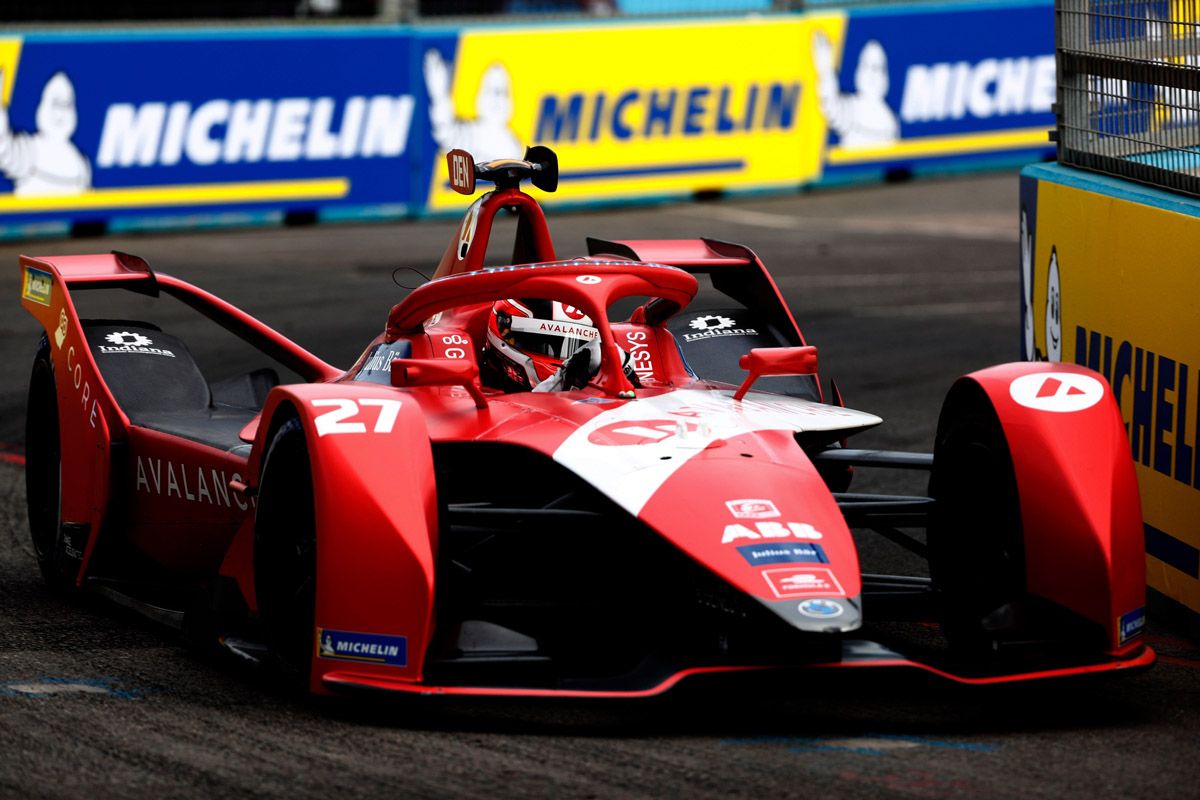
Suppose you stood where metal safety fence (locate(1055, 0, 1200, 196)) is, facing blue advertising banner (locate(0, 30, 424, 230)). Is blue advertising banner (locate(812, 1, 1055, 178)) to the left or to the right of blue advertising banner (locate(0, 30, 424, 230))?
right

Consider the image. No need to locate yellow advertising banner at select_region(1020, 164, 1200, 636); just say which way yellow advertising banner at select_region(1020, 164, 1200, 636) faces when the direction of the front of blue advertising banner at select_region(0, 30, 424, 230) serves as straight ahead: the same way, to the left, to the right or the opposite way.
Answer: to the right

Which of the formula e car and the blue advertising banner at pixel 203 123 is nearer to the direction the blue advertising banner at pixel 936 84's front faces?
the formula e car

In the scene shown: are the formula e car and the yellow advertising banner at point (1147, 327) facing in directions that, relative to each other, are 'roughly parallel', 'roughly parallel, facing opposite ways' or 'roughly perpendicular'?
roughly perpendicular

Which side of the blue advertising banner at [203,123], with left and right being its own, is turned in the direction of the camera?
front

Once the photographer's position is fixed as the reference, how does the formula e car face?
facing the viewer and to the right of the viewer

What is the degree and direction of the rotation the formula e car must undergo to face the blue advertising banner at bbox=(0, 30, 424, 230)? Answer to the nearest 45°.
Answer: approximately 135° to its left

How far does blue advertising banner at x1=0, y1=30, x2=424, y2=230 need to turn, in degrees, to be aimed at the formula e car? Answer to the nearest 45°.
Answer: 0° — it already faces it

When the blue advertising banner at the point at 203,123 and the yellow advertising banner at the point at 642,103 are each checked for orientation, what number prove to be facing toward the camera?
2

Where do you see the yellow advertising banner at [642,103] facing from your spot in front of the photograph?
facing the viewer

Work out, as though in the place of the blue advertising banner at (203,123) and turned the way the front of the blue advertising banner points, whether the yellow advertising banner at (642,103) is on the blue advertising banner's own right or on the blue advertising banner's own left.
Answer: on the blue advertising banner's own left

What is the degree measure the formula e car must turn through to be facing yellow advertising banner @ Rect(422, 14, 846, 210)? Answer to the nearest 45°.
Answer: approximately 135° to its left

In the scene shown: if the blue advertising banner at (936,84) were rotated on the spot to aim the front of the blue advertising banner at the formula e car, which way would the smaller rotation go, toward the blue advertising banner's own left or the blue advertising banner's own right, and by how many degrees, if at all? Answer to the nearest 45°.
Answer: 0° — it already faces it

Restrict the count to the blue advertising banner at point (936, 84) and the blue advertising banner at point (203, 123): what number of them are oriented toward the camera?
2

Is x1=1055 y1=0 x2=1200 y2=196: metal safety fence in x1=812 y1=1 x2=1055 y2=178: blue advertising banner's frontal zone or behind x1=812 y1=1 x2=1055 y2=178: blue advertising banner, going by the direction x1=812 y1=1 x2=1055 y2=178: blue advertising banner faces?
frontal zone
